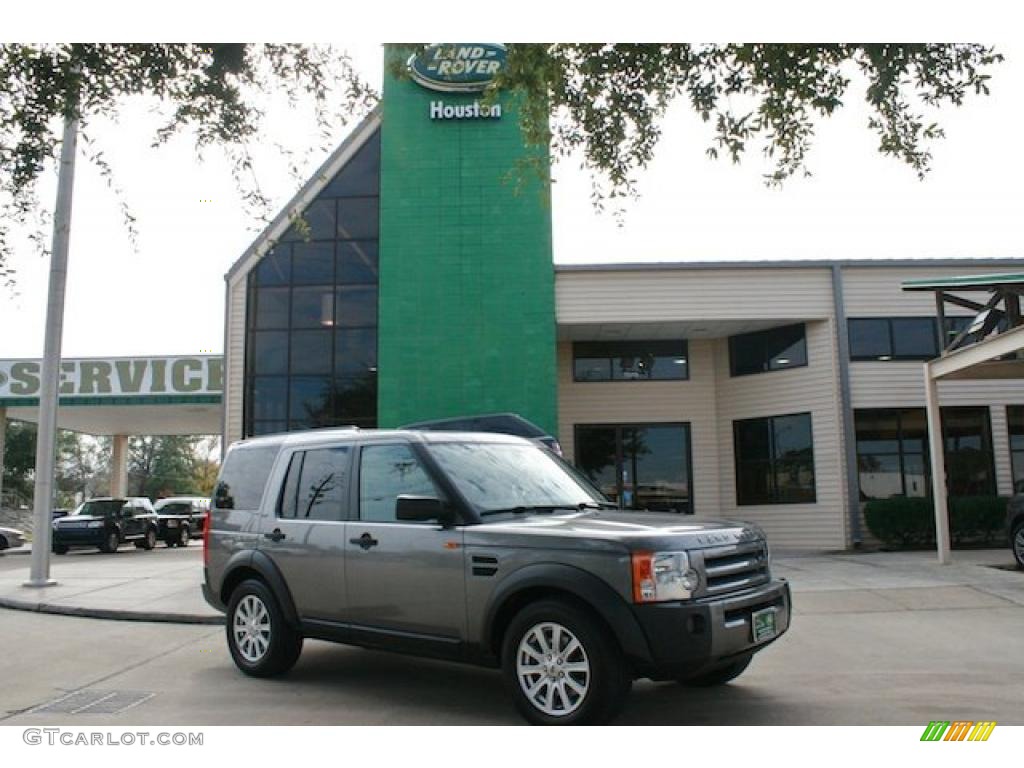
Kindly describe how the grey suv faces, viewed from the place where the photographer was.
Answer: facing the viewer and to the right of the viewer

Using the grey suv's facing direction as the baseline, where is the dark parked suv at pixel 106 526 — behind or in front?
behind

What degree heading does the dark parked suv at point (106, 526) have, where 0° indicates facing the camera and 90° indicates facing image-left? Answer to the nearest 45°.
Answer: approximately 45°

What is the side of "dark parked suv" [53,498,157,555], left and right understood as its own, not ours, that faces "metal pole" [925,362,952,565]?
left

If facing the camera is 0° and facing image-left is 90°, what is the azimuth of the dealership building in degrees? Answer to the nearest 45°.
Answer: approximately 0°

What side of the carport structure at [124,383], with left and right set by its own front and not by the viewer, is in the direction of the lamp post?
front

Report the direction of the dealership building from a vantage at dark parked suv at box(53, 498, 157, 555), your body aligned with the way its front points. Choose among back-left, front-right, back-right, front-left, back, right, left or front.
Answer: left

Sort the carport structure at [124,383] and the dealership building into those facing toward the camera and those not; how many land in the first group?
2

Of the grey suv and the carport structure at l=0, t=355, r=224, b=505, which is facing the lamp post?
the carport structure

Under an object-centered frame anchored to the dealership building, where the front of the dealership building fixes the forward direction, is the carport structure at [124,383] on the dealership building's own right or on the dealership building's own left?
on the dealership building's own right

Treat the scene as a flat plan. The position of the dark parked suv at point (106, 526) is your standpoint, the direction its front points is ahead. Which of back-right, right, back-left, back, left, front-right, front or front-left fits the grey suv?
front-left

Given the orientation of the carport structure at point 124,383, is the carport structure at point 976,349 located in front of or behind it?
in front

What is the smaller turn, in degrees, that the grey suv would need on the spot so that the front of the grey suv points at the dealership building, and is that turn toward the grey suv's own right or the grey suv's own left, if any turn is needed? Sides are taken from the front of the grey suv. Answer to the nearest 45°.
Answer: approximately 135° to the grey suv's own left

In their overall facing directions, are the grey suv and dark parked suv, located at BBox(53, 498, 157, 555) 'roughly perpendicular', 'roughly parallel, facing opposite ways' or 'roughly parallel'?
roughly perpendicular
